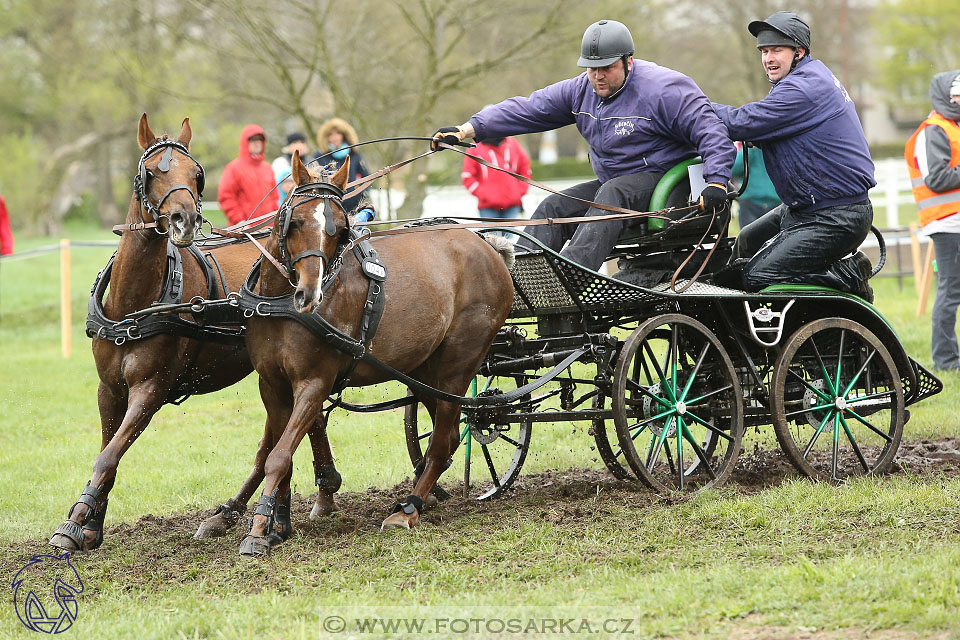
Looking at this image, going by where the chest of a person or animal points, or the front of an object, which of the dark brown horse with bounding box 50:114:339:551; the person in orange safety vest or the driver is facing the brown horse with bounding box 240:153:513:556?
the driver

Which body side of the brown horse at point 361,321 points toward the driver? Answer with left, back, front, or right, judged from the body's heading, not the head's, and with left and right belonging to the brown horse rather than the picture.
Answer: back

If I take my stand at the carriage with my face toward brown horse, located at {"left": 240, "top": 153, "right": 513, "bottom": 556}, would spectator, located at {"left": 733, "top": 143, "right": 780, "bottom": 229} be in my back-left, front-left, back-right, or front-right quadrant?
back-right

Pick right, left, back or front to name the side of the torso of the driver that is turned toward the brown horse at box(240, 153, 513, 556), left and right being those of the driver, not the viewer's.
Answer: front

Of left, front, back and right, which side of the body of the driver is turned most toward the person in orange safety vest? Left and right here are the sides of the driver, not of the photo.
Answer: back

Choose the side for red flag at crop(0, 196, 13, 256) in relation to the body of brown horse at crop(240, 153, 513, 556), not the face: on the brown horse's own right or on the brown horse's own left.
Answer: on the brown horse's own right

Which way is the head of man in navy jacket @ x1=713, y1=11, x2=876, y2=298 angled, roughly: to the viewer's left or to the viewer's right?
to the viewer's left

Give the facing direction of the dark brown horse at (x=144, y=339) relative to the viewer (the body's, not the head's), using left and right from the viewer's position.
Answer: facing the viewer and to the left of the viewer

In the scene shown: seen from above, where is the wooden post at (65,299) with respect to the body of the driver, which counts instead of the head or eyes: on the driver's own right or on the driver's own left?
on the driver's own right

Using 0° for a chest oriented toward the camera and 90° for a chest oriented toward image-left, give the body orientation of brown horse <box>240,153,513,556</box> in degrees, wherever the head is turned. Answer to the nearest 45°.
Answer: approximately 45°
